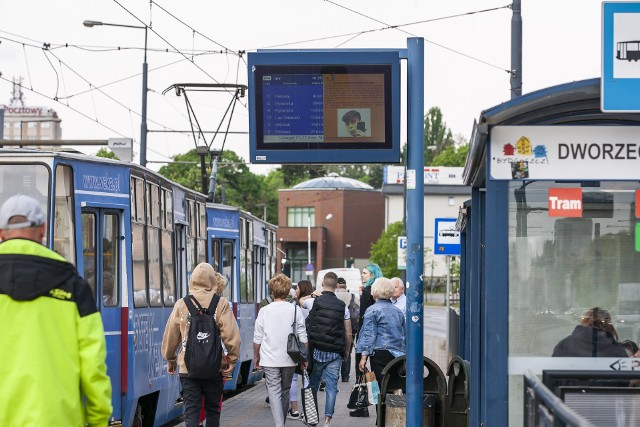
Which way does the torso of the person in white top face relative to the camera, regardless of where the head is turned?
away from the camera

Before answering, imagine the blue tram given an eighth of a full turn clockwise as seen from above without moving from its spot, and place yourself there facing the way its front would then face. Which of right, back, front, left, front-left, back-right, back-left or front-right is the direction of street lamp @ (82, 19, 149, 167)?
left

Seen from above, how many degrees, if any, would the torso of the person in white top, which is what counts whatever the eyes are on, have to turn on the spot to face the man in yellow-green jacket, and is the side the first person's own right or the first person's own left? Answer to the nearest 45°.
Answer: approximately 180°

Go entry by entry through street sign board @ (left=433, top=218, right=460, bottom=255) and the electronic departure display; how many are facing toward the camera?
2

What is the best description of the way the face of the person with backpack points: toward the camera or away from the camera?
away from the camera

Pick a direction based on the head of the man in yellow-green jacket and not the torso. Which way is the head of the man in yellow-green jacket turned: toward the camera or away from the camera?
away from the camera

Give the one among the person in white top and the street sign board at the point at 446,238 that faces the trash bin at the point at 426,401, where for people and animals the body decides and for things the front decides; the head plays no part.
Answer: the street sign board

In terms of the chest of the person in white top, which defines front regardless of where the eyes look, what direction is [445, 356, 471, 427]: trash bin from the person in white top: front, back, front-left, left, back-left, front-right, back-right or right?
back-right

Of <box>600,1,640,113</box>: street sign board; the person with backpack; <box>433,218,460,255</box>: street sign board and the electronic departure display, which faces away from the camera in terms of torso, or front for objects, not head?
the person with backpack

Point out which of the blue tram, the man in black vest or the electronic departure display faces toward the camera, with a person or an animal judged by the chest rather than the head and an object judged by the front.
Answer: the electronic departure display

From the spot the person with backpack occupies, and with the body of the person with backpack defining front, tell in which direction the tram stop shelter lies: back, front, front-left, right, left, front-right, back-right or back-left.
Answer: back-right
